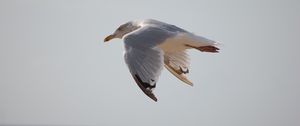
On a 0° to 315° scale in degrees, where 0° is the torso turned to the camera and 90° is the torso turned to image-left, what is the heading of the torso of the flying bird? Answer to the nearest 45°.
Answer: approximately 90°
